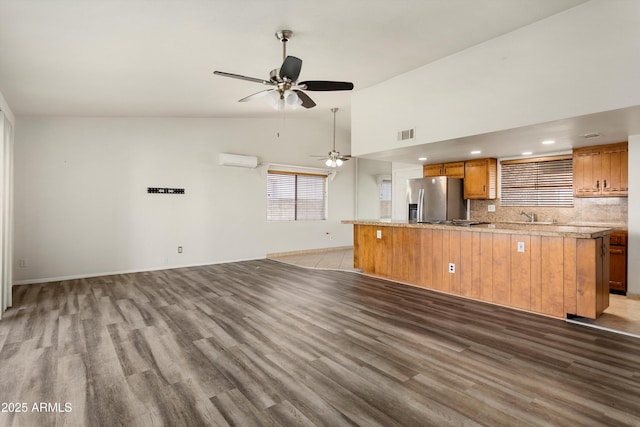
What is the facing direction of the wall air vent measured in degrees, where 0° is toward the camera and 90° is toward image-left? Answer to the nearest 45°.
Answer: approximately 45°

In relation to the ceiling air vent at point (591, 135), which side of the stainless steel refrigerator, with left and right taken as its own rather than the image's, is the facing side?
left

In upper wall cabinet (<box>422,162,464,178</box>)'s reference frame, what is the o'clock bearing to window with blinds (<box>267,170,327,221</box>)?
The window with blinds is roughly at 2 o'clock from the upper wall cabinet.

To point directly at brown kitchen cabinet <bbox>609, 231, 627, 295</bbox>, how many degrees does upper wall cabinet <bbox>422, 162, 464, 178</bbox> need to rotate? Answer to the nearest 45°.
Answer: approximately 90° to its left

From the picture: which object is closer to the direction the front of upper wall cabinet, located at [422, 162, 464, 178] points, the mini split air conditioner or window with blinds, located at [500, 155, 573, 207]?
the mini split air conditioner

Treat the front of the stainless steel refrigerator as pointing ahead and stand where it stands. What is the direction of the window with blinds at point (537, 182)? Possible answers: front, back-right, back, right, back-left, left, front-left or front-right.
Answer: back-left

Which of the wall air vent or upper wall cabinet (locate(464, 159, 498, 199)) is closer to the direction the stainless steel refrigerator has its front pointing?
the wall air vent

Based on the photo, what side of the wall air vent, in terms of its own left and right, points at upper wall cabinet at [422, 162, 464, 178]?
back

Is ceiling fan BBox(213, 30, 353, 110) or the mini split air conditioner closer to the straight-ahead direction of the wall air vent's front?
the ceiling fan

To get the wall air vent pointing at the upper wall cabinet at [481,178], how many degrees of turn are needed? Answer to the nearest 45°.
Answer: approximately 180°

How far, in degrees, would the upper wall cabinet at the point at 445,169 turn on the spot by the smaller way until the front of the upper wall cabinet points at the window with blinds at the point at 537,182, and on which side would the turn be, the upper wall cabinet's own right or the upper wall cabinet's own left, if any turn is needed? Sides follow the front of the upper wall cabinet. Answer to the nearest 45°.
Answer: approximately 135° to the upper wall cabinet's own left

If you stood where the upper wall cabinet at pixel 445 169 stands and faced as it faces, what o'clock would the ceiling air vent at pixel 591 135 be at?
The ceiling air vent is roughly at 9 o'clock from the upper wall cabinet.

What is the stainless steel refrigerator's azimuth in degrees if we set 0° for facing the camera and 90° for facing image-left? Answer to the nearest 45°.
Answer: approximately 45°
